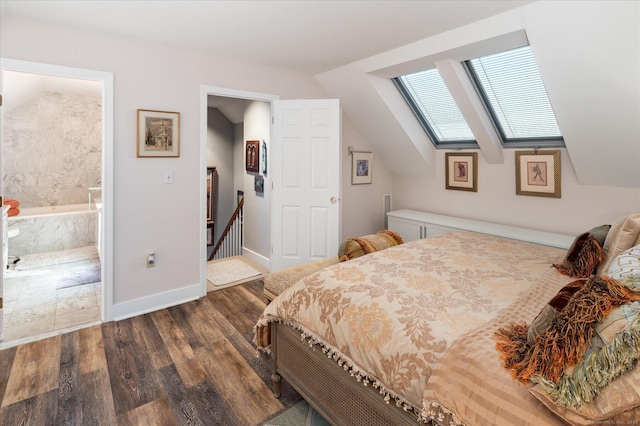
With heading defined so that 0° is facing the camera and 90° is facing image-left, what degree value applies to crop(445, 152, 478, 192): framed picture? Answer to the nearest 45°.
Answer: approximately 45°

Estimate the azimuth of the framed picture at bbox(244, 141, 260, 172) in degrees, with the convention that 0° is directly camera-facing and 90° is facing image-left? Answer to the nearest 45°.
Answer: approximately 45°

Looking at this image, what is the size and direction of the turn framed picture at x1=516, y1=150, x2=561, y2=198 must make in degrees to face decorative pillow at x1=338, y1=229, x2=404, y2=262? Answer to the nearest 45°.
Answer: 0° — it already faces it

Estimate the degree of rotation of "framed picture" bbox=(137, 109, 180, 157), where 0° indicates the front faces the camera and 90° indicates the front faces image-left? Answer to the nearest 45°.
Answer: approximately 315°

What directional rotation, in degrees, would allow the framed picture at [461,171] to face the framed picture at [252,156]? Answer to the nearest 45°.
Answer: approximately 45° to its right

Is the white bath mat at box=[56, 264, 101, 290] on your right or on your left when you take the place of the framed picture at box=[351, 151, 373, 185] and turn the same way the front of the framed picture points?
on your right
